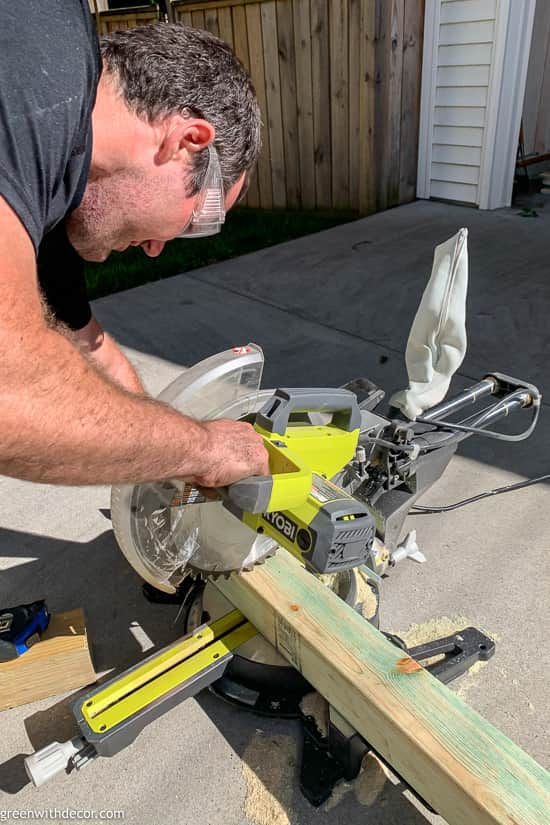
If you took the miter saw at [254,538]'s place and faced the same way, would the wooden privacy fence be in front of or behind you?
behind

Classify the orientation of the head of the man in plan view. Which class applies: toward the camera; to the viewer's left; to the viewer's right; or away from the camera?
to the viewer's right

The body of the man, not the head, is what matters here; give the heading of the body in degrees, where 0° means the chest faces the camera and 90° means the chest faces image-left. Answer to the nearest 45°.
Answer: approximately 270°

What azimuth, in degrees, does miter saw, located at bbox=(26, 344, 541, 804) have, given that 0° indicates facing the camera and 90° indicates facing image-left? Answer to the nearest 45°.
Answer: approximately 45°
